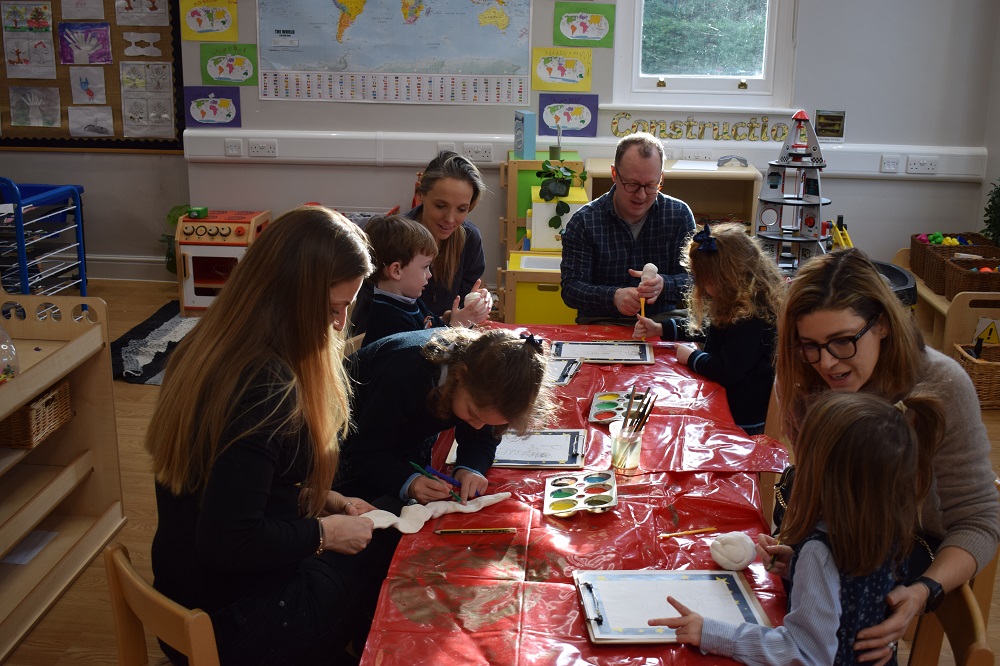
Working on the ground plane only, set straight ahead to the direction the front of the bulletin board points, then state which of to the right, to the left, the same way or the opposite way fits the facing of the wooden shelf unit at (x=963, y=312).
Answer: to the right

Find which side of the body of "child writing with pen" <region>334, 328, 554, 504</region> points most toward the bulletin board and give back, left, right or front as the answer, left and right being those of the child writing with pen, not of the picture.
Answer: back

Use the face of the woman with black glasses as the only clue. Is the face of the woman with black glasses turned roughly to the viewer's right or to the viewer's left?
to the viewer's left

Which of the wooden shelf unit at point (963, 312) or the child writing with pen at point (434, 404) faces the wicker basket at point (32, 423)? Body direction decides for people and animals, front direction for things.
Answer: the wooden shelf unit

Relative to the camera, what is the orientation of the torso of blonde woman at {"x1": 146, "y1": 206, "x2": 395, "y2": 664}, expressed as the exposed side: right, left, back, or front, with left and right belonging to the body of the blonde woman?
right

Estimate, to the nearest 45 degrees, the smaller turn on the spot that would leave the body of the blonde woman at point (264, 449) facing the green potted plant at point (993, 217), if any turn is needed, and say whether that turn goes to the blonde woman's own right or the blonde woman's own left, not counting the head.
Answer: approximately 45° to the blonde woman's own left

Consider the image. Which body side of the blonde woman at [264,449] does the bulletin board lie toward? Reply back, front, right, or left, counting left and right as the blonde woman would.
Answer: left

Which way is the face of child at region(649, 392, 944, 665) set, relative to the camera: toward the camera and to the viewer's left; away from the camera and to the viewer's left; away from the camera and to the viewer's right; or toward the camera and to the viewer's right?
away from the camera and to the viewer's left

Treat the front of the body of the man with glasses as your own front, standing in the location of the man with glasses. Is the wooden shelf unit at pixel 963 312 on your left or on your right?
on your left

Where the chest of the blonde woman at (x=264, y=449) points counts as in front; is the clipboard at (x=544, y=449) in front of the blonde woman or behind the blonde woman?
in front

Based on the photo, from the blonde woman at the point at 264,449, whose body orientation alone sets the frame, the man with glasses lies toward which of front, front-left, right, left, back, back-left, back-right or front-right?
front-left

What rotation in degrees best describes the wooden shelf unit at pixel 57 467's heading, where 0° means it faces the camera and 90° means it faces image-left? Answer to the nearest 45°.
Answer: approximately 315°

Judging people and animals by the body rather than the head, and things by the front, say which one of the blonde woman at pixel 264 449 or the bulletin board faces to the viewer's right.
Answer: the blonde woman

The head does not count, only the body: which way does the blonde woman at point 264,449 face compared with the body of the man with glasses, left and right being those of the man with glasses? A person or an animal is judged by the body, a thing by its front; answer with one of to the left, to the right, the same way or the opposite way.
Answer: to the left

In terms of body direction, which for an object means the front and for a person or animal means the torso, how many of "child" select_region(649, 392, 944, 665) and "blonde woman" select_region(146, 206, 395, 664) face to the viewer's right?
1
